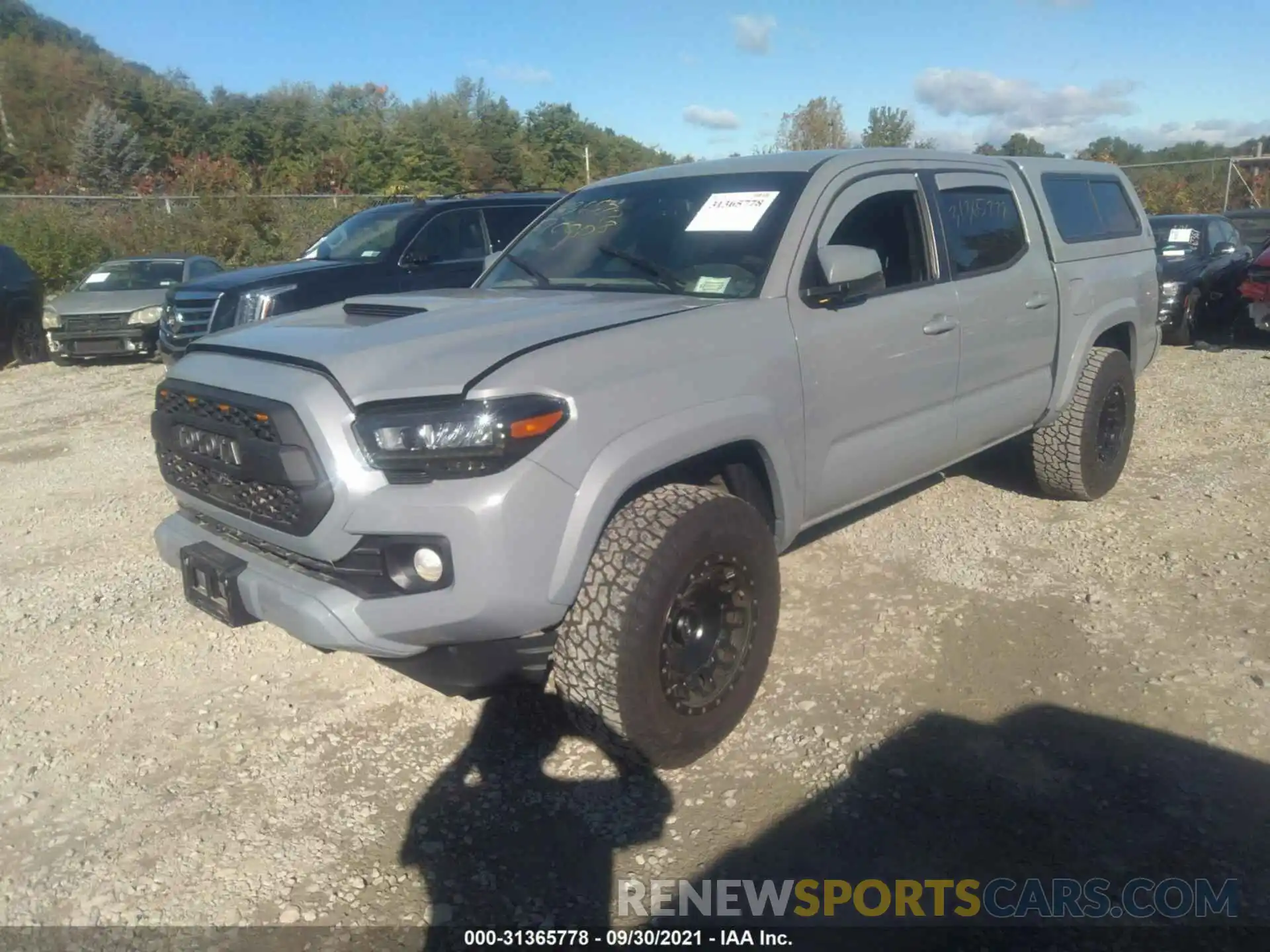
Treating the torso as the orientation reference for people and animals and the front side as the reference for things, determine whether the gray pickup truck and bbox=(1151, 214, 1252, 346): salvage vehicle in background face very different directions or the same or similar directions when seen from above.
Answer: same or similar directions

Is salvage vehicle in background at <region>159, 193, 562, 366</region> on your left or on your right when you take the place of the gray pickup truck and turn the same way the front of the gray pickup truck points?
on your right

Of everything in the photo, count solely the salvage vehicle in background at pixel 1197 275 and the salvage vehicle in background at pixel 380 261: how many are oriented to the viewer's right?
0

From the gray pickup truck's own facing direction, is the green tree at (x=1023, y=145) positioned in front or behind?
behind

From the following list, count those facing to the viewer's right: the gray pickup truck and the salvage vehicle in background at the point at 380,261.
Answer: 0

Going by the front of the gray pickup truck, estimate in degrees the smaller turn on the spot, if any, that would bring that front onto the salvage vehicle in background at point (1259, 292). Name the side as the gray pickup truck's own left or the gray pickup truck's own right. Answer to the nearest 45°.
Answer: approximately 180°

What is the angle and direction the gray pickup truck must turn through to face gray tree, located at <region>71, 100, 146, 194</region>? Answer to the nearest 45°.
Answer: approximately 90° to its right

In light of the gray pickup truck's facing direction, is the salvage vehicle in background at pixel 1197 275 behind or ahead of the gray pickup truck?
behind

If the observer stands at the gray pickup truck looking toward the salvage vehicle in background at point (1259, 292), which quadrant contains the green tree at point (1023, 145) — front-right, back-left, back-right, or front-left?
front-left

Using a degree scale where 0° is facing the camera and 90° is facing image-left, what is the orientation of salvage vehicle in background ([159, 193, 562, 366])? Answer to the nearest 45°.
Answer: approximately 45°

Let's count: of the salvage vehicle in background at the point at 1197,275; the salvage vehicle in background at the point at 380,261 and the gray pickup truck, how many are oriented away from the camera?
0

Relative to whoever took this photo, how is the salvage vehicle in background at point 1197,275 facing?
facing the viewer and to the left of the viewer

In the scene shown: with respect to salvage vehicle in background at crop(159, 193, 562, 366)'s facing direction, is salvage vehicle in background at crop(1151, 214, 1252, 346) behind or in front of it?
behind
